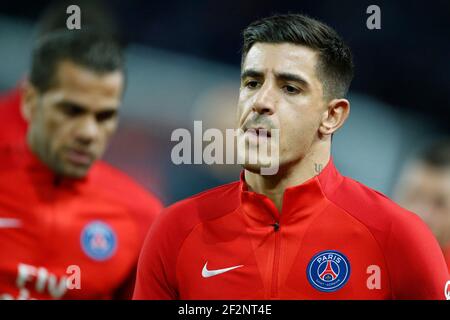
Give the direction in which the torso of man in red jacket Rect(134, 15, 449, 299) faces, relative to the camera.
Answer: toward the camera

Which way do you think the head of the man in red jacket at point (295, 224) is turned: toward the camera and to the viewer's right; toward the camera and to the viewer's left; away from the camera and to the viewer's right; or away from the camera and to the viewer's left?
toward the camera and to the viewer's left

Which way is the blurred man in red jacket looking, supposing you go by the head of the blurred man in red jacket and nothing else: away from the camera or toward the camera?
toward the camera
